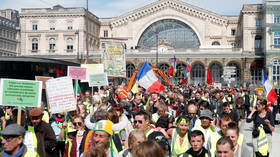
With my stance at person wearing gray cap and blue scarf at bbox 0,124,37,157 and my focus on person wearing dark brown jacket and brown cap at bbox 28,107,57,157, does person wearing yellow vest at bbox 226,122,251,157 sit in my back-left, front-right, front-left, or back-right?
front-right

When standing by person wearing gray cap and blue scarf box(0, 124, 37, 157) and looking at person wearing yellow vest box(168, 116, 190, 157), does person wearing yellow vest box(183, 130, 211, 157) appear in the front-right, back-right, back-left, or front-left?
front-right

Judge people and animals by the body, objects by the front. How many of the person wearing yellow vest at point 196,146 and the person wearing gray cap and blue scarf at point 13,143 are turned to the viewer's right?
0

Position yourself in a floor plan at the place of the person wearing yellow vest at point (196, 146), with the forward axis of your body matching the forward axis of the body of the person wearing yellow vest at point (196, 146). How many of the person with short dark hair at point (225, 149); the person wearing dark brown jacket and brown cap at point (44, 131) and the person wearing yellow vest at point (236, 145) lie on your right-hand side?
1

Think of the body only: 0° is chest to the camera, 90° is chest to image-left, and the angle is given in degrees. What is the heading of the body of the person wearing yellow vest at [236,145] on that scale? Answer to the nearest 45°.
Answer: approximately 45°

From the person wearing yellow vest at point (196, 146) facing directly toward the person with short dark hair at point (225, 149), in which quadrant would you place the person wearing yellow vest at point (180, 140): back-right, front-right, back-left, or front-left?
back-left

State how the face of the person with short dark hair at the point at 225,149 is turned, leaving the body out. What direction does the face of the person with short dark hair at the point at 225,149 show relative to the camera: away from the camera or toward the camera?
toward the camera

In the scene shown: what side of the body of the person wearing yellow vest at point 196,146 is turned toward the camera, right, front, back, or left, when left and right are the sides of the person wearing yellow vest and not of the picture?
front

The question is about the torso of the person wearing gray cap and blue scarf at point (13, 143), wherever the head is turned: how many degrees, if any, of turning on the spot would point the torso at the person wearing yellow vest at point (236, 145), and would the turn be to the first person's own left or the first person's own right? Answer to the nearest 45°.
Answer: approximately 135° to the first person's own left

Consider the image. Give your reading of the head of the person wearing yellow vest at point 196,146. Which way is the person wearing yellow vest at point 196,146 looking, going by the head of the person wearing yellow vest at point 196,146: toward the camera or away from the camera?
toward the camera

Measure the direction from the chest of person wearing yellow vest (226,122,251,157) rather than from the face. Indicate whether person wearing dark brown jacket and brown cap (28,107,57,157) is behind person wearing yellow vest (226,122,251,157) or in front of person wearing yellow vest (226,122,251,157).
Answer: in front

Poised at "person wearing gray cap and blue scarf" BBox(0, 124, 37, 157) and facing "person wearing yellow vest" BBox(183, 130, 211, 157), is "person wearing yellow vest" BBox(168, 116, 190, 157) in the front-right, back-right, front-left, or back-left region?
front-left

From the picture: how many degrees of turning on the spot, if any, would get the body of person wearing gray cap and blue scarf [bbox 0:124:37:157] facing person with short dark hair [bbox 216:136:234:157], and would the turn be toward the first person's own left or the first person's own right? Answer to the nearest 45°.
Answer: approximately 135° to the first person's own left

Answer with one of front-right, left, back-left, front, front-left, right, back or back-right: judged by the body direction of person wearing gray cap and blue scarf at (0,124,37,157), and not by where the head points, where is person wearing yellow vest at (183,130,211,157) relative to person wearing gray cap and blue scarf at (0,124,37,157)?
back-left
